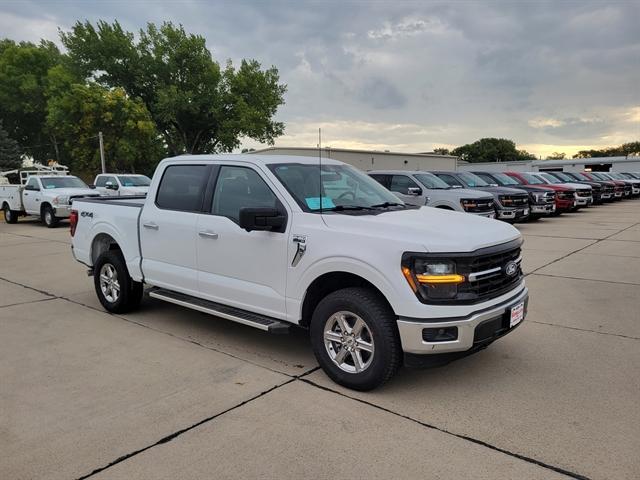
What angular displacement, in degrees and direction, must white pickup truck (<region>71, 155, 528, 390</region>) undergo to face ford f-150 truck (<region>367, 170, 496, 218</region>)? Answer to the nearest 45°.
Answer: approximately 135° to its left

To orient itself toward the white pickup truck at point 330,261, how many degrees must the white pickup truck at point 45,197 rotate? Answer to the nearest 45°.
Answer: approximately 45° to its right

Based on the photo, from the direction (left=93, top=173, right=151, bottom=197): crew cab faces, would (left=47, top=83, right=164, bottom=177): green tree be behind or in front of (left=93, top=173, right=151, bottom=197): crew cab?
behind

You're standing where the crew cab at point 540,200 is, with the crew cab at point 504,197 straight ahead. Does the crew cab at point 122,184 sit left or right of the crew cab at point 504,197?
right

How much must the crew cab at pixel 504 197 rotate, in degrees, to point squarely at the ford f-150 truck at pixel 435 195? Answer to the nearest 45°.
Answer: approximately 90° to its right

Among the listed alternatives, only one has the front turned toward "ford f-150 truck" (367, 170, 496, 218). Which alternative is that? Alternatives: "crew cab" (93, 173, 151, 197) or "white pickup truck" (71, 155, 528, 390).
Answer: the crew cab

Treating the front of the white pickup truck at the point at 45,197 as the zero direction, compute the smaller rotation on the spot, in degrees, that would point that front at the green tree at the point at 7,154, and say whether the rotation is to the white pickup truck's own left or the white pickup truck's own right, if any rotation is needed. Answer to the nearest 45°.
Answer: approximately 135° to the white pickup truck's own left

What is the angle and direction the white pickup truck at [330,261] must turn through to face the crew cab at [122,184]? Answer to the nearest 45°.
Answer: approximately 180°

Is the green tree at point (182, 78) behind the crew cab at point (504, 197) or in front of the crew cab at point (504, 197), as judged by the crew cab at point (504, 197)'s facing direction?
behind

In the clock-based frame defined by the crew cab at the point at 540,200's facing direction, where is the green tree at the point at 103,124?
The green tree is roughly at 5 o'clock from the crew cab.
